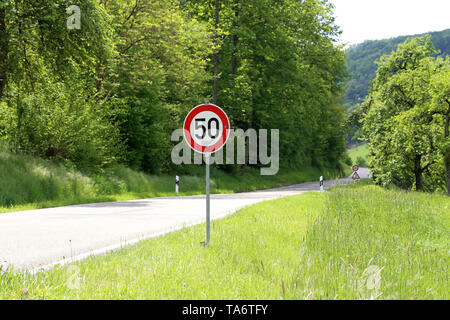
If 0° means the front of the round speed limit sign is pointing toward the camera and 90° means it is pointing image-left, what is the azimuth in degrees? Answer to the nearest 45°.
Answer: approximately 0°

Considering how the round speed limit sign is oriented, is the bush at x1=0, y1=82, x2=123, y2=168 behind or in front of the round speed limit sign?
behind

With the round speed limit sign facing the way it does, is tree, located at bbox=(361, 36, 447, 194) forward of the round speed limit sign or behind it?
behind
